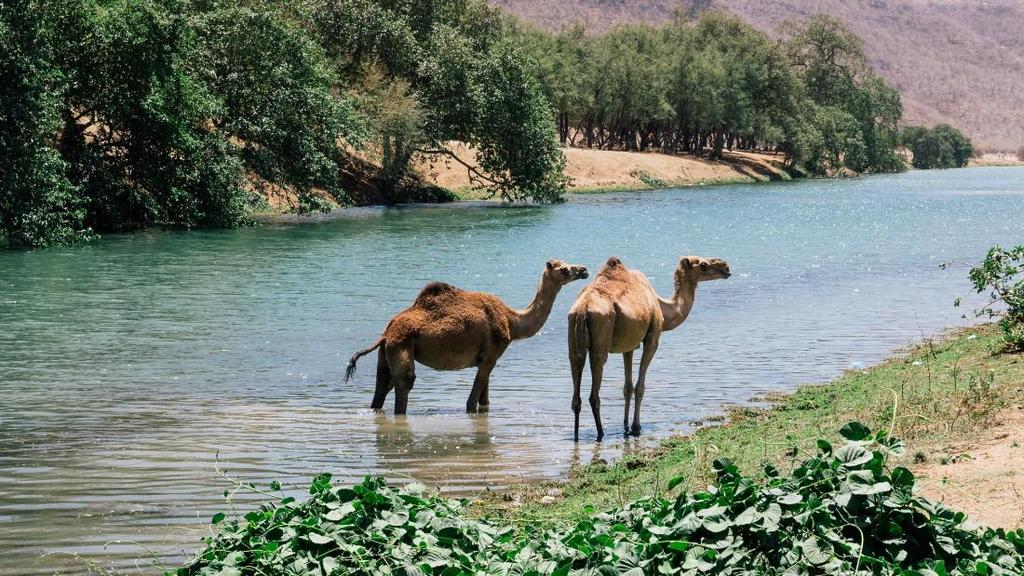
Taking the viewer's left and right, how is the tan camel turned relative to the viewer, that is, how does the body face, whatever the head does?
facing away from the viewer and to the right of the viewer

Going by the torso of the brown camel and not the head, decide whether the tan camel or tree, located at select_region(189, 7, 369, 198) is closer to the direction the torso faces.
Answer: the tan camel

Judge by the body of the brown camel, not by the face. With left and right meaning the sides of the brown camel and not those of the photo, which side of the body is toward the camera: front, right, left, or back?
right

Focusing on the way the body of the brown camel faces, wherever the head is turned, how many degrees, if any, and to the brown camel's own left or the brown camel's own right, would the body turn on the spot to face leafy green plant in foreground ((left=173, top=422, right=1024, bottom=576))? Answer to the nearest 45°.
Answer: approximately 90° to the brown camel's own right

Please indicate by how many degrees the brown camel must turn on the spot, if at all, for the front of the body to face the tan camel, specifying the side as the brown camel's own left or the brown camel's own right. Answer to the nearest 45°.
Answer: approximately 45° to the brown camel's own right

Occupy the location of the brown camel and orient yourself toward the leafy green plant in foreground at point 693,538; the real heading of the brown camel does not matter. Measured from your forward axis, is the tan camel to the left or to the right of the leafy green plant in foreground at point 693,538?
left

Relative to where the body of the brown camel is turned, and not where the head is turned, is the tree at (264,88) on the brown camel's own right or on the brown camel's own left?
on the brown camel's own left

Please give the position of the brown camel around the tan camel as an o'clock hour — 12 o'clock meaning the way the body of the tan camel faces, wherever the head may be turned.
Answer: The brown camel is roughly at 8 o'clock from the tan camel.
